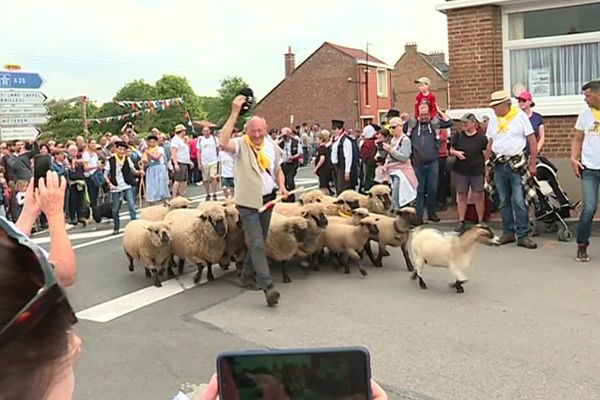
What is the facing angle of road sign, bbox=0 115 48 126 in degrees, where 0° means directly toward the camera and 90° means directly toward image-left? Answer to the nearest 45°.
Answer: approximately 0°

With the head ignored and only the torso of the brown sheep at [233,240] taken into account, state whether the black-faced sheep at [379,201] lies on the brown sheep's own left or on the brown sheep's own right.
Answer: on the brown sheep's own left

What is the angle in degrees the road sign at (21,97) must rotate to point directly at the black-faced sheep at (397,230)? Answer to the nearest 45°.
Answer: approximately 45° to its left

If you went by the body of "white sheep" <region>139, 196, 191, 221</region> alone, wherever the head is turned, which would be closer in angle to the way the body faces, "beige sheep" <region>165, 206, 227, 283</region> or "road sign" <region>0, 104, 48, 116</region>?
the beige sheep

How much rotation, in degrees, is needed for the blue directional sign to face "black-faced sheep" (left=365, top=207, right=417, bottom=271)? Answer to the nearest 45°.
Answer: approximately 45° to its left

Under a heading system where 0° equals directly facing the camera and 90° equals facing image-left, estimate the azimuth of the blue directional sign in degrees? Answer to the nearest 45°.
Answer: approximately 0°

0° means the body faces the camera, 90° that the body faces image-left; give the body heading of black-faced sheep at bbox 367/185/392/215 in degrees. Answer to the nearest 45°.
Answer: approximately 315°
